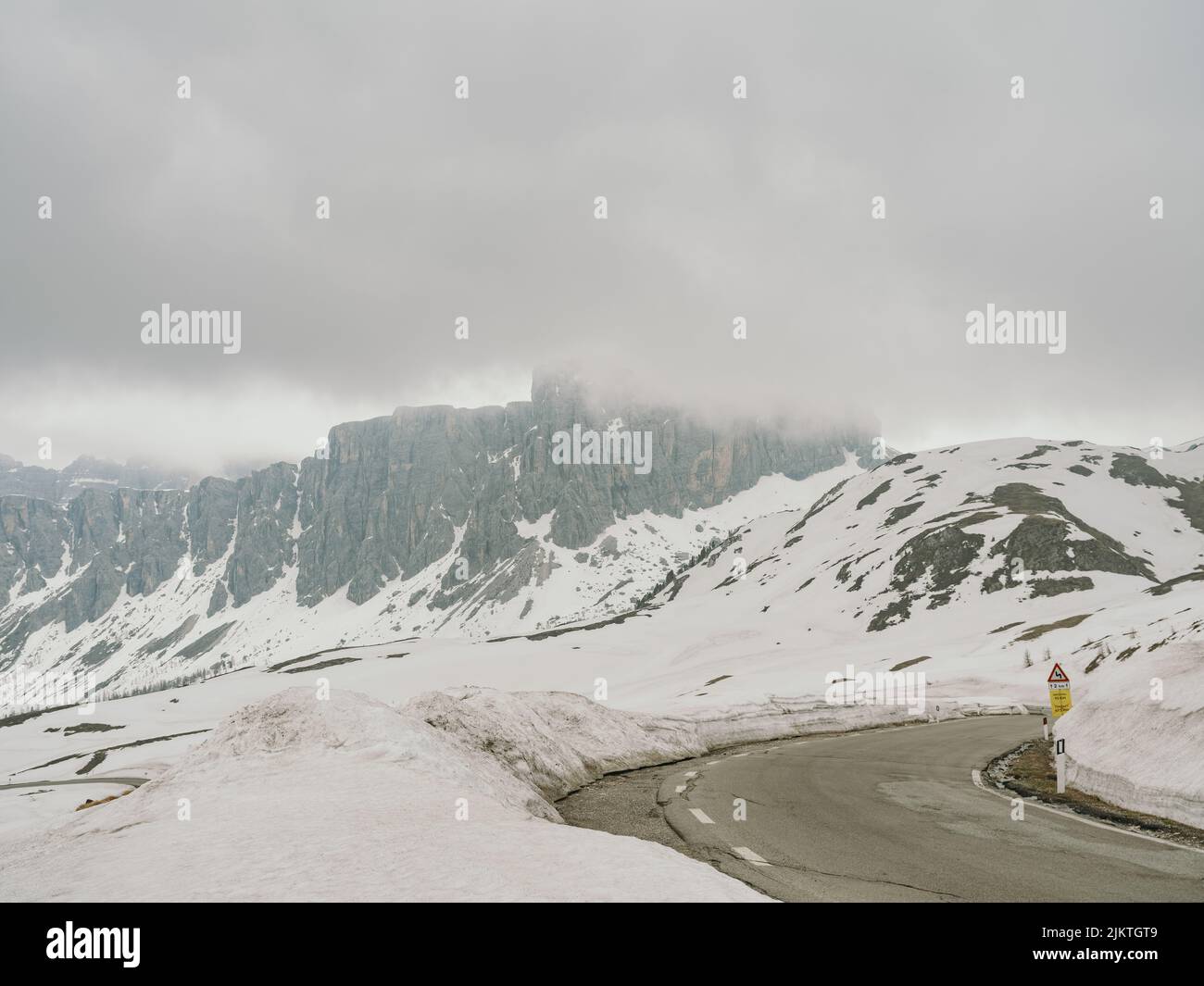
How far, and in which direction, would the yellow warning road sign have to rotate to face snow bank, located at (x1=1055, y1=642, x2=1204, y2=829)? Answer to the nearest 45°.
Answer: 0° — it already faces it

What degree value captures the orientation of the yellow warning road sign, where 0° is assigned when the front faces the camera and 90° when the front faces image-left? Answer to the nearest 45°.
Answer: approximately 0°

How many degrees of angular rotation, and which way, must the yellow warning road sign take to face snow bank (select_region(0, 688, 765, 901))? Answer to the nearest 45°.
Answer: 0° — it already faces it

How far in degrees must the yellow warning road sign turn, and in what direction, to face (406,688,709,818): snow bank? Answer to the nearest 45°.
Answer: approximately 45° to its right
